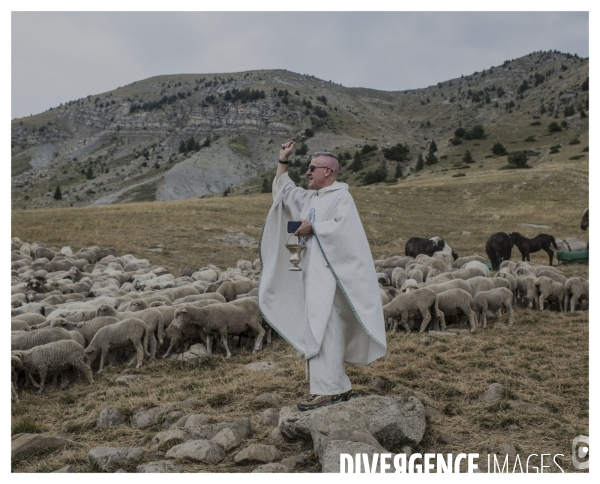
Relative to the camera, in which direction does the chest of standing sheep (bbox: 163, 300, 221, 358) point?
to the viewer's left

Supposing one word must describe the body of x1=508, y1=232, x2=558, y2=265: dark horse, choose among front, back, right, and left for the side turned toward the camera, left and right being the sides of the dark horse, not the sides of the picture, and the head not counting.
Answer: left

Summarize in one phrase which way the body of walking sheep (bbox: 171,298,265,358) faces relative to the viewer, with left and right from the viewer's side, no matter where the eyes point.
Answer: facing to the left of the viewer

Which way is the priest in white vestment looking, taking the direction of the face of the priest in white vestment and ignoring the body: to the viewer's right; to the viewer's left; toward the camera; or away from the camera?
to the viewer's left

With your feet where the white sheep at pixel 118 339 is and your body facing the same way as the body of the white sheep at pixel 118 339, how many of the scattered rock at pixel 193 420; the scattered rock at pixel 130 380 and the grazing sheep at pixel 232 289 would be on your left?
2

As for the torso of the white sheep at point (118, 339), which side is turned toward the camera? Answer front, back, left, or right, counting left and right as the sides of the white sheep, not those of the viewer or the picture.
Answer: left

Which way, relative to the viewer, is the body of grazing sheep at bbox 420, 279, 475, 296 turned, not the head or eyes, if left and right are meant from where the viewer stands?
facing to the left of the viewer

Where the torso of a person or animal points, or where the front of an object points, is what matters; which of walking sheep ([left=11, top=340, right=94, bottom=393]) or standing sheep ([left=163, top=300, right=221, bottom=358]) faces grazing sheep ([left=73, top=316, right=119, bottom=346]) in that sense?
standing sheep ([left=163, top=300, right=221, bottom=358])

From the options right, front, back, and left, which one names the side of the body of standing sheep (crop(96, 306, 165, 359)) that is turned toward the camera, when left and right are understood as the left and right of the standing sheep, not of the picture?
left
